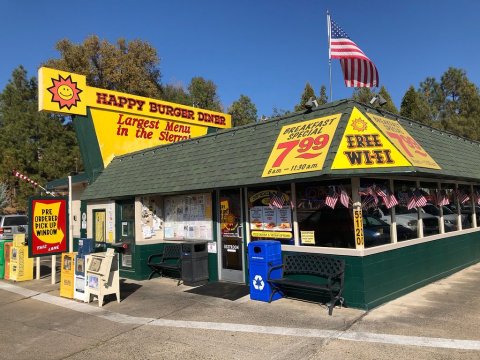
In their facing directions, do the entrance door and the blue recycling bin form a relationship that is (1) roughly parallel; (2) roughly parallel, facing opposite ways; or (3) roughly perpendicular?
roughly parallel

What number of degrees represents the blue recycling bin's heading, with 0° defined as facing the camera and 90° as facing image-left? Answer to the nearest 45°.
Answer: approximately 45°

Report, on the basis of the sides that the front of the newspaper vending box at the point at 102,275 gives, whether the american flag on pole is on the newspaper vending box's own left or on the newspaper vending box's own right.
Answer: on the newspaper vending box's own left

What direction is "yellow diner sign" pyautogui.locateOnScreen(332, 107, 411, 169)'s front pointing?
toward the camera

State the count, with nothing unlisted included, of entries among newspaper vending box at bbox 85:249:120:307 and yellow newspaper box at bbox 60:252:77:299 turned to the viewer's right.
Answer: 0

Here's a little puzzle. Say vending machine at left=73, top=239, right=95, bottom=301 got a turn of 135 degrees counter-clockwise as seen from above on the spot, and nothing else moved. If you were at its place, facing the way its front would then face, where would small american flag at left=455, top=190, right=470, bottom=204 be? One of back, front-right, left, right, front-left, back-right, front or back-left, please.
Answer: front

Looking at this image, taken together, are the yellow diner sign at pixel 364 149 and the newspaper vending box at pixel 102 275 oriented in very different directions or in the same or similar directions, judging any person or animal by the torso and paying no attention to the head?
same or similar directions

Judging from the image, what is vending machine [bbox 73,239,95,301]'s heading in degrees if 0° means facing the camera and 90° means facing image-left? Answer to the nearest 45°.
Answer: approximately 45°

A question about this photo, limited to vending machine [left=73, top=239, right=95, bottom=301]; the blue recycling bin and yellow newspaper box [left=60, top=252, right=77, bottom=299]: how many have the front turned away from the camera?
0

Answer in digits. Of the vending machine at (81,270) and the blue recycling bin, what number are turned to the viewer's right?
0

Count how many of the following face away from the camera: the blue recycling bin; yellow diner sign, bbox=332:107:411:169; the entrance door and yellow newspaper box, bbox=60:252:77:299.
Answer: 0

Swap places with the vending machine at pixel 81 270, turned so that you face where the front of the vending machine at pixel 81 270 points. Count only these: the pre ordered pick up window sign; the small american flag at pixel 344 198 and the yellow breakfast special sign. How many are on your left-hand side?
2

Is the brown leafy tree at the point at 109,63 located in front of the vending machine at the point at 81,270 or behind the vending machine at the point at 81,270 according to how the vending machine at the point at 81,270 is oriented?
behind

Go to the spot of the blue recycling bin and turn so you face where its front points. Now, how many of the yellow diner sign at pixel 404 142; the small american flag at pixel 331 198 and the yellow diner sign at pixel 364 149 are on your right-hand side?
0

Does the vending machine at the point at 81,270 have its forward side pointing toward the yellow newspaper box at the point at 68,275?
no

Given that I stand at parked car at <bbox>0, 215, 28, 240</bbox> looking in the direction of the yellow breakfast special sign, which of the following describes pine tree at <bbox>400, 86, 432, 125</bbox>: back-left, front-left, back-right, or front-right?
front-left

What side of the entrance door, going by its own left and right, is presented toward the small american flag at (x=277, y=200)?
left

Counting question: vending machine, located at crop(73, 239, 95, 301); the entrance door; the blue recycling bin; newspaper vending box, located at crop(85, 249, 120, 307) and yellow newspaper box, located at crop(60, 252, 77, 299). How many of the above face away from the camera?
0

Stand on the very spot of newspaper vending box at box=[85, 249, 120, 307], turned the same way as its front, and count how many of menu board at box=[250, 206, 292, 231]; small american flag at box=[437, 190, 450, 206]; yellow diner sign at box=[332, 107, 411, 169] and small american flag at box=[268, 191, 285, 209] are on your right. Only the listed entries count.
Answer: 0

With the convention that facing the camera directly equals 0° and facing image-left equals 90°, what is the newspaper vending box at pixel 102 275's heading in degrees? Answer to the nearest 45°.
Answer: approximately 45°

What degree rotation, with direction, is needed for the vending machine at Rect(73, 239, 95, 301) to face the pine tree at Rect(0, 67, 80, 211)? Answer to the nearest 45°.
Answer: approximately 135° to its right

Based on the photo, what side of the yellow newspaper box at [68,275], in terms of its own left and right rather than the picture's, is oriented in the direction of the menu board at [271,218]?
left
